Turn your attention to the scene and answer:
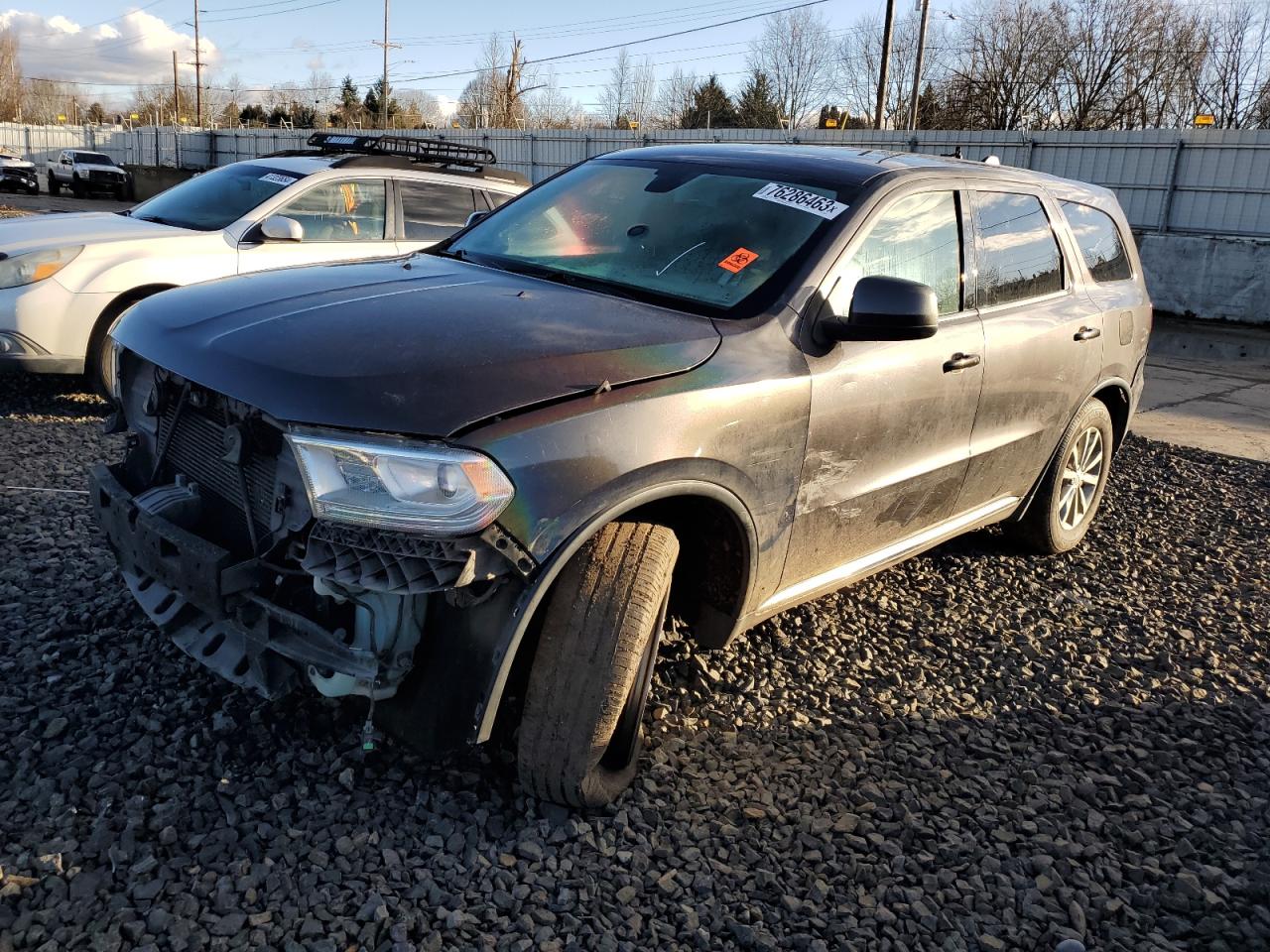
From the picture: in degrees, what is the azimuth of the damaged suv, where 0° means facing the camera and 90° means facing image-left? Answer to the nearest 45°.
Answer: approximately 45°

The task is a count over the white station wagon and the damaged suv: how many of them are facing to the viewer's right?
0

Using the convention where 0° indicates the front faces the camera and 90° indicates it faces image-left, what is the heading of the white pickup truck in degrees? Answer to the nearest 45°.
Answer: approximately 315°

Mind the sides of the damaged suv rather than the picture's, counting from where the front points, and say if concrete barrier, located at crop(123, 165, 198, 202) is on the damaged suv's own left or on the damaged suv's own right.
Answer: on the damaged suv's own right

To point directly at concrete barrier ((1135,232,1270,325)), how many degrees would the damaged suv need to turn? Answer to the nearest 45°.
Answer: approximately 180°

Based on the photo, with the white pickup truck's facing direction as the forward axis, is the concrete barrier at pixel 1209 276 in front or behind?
in front

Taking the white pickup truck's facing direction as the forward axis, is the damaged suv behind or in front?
in front

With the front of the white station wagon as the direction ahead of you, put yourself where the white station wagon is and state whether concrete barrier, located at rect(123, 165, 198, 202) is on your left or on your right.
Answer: on your right

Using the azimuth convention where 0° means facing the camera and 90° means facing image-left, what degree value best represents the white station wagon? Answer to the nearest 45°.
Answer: approximately 45°
